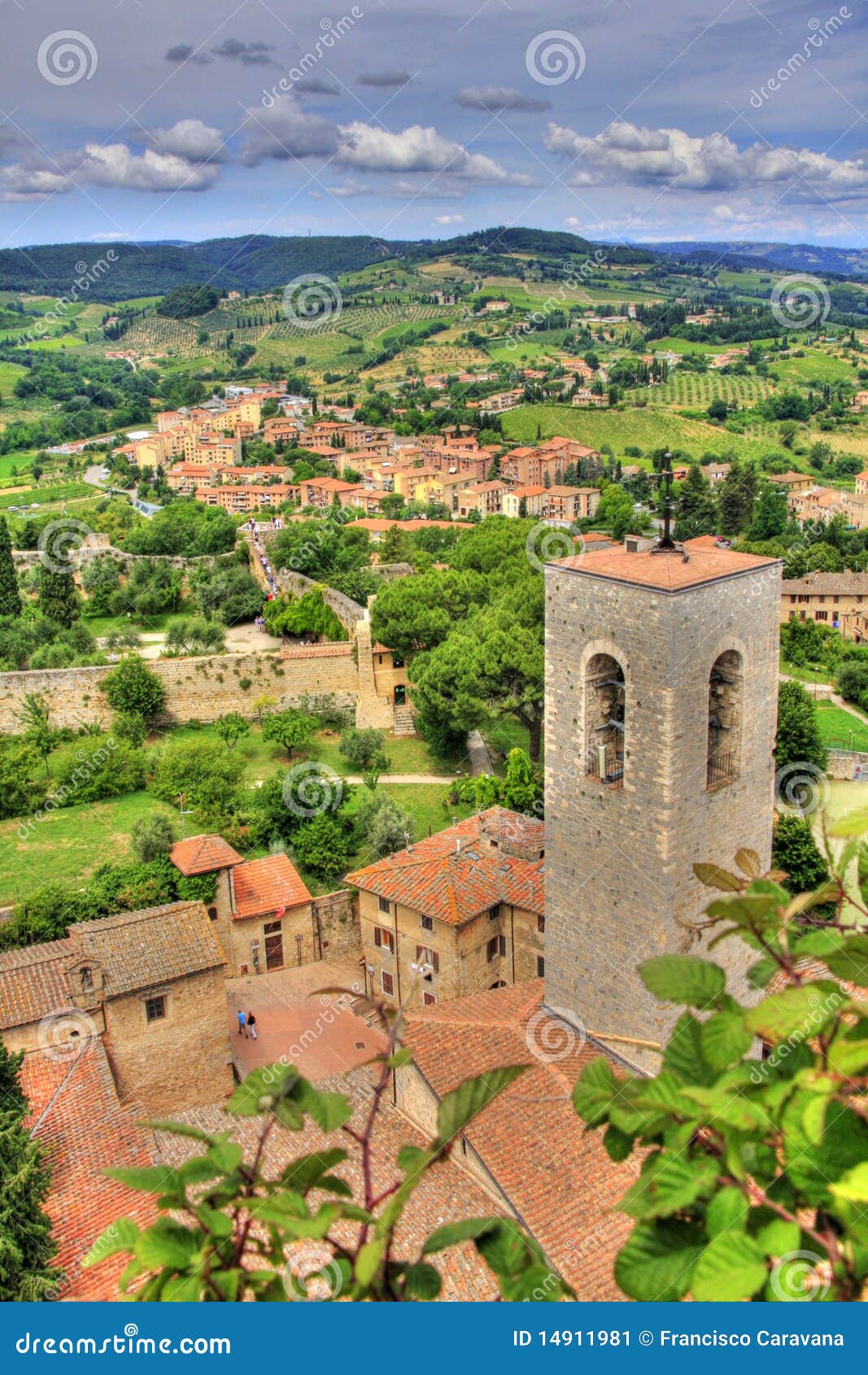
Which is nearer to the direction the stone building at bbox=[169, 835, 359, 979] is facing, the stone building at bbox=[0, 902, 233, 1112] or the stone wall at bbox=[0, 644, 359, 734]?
the stone building

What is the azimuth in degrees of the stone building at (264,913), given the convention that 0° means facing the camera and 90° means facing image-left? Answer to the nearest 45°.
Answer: approximately 0°

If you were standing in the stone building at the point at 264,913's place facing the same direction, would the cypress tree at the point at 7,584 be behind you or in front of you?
behind

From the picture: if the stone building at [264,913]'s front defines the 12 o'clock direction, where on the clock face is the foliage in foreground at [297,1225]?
The foliage in foreground is roughly at 12 o'clock from the stone building.

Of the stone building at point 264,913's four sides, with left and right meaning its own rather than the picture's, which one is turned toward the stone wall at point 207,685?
back

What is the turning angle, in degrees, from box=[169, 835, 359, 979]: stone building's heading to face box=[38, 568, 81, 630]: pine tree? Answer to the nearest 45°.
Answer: approximately 180°

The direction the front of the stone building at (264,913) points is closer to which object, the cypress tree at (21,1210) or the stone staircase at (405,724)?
the cypress tree

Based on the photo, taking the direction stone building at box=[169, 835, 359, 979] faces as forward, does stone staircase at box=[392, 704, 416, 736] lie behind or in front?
behind

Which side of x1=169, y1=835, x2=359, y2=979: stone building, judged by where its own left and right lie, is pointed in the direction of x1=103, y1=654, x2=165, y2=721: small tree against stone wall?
back

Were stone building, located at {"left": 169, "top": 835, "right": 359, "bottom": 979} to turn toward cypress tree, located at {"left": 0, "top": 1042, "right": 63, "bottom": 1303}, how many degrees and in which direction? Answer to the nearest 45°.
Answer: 0° — it already faces it

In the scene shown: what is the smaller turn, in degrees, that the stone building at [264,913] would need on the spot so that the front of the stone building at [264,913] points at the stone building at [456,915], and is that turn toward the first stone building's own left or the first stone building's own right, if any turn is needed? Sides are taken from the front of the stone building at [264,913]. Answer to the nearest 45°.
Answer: approximately 45° to the first stone building's own left
